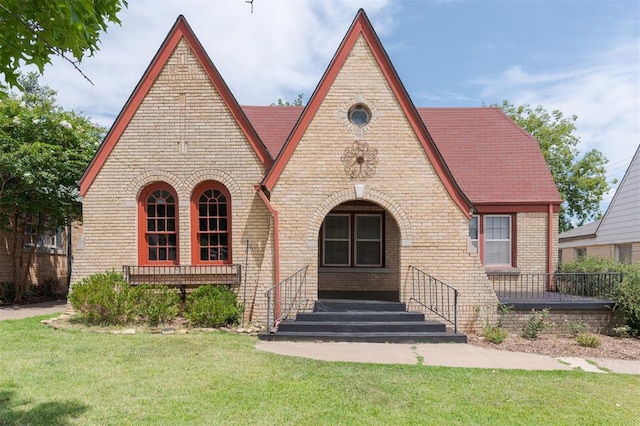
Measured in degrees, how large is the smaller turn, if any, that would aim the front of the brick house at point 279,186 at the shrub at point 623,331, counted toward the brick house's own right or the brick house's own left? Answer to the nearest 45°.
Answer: approximately 90° to the brick house's own left

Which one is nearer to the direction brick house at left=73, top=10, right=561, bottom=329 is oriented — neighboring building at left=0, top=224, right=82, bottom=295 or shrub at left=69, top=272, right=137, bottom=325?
the shrub

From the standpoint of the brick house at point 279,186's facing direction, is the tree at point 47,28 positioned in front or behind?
in front

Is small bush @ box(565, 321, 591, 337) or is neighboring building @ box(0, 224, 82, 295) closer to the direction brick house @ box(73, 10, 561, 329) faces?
the small bush

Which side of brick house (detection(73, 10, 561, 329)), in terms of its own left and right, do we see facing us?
front

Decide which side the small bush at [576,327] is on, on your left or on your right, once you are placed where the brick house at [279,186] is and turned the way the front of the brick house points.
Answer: on your left

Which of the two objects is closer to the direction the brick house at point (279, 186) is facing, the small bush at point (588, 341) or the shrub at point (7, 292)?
the small bush

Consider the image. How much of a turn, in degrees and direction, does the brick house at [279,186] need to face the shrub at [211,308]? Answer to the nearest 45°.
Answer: approximately 45° to its right

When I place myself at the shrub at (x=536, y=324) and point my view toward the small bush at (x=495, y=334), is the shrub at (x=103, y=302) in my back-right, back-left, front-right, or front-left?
front-right
